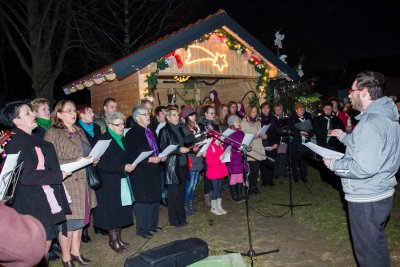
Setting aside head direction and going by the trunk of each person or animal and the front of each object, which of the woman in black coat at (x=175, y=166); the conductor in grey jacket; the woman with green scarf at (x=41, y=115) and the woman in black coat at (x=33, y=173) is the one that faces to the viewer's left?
the conductor in grey jacket

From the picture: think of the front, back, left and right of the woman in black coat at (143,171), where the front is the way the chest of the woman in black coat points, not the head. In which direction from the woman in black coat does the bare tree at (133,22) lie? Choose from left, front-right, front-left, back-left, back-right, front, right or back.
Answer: back-left

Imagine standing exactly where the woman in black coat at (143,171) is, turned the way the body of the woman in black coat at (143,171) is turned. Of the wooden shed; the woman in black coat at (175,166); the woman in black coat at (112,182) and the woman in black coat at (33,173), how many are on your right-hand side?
2

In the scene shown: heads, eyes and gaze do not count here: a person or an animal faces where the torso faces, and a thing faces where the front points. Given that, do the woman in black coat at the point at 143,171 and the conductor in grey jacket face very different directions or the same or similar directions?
very different directions

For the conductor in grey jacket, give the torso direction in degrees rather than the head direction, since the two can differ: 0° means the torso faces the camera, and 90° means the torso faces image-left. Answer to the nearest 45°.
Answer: approximately 90°

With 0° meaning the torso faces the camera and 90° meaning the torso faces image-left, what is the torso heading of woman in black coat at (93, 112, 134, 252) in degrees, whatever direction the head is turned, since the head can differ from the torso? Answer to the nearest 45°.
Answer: approximately 315°

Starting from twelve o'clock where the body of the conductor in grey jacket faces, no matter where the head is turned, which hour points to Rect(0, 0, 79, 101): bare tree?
The bare tree is roughly at 1 o'clock from the conductor in grey jacket.

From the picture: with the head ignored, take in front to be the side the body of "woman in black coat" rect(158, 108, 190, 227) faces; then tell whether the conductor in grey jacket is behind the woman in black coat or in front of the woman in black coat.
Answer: in front

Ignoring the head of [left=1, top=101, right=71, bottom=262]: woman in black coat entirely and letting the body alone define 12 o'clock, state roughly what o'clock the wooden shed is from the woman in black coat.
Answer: The wooden shed is roughly at 9 o'clock from the woman in black coat.

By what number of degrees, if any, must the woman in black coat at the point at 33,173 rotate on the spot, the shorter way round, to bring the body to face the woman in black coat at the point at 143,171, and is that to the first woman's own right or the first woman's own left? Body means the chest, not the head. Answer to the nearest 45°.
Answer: approximately 90° to the first woman's own left

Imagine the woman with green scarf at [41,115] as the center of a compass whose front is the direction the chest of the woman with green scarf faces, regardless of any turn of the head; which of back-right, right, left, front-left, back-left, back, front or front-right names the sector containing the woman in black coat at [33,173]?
front-right

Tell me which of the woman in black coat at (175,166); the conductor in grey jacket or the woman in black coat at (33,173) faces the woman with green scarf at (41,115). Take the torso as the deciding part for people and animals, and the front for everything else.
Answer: the conductor in grey jacket

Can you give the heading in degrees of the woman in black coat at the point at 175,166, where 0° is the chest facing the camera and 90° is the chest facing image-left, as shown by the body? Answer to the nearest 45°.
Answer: approximately 315°

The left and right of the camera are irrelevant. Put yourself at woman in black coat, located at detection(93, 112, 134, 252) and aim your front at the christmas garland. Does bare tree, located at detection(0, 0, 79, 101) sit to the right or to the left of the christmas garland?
left

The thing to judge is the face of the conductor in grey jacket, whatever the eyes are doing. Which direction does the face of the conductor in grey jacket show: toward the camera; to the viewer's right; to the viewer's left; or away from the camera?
to the viewer's left

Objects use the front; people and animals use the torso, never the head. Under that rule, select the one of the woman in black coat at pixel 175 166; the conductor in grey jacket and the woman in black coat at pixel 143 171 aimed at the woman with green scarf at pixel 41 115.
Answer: the conductor in grey jacket
